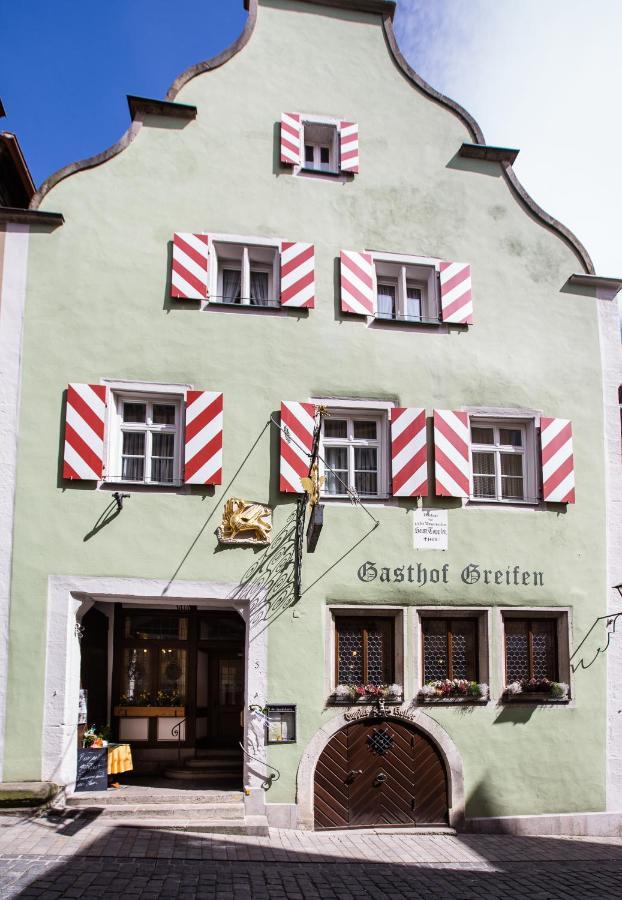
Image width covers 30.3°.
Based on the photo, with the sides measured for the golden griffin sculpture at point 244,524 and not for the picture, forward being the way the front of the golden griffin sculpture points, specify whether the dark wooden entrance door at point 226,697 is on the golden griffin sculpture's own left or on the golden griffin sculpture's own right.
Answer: on the golden griffin sculpture's own right

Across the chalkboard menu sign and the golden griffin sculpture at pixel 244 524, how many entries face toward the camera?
1

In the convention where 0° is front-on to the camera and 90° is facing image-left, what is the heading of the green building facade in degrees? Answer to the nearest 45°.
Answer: approximately 0°

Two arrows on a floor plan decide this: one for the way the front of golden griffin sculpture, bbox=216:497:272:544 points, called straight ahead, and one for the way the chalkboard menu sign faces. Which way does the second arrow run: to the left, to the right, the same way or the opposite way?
to the left

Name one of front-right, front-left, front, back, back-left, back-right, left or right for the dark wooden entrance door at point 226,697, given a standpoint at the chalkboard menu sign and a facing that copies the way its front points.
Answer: back-left

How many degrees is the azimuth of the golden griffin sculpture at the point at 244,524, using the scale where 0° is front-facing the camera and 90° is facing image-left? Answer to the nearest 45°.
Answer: approximately 90°

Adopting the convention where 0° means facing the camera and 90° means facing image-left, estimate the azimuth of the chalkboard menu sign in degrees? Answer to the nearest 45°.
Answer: approximately 0°

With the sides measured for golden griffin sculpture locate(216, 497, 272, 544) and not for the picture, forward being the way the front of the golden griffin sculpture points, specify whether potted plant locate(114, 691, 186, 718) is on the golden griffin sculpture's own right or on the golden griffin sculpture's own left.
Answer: on the golden griffin sculpture's own right
